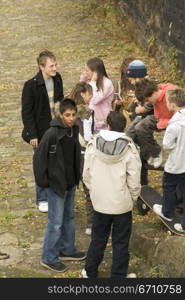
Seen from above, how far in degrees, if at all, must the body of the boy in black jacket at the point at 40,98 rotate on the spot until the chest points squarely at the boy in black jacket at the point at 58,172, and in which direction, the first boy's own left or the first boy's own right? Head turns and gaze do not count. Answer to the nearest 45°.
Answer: approximately 45° to the first boy's own right

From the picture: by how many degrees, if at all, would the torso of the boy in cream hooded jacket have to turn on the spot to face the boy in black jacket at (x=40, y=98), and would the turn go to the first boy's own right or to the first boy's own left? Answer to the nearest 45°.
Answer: approximately 45° to the first boy's own left

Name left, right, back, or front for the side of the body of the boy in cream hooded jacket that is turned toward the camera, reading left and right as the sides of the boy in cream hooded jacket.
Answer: back

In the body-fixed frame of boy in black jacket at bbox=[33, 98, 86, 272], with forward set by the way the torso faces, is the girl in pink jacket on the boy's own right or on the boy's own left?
on the boy's own left

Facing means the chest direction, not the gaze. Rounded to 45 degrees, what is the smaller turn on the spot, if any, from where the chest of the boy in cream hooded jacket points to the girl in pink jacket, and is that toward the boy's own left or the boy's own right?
0° — they already face them

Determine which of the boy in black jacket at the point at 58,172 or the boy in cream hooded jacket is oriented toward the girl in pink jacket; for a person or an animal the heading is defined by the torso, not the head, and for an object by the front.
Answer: the boy in cream hooded jacket
